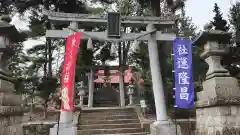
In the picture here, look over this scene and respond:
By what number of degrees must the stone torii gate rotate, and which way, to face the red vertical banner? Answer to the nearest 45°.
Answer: approximately 45° to its right

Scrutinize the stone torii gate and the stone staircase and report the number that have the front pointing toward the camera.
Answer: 2

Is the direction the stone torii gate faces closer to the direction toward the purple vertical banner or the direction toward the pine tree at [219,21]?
the purple vertical banner

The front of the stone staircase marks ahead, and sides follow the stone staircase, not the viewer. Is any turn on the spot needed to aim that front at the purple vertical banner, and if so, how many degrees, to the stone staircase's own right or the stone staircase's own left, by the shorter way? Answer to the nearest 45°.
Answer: approximately 45° to the stone staircase's own left

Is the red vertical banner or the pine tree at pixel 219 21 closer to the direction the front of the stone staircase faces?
the red vertical banner

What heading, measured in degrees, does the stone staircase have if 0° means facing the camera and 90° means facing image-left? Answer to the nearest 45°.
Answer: approximately 0°

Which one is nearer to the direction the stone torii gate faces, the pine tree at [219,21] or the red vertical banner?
the red vertical banner

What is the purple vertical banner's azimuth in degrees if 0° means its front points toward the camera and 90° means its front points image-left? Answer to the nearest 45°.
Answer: approximately 0°

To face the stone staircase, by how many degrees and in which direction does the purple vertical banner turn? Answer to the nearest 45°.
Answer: approximately 135° to its right

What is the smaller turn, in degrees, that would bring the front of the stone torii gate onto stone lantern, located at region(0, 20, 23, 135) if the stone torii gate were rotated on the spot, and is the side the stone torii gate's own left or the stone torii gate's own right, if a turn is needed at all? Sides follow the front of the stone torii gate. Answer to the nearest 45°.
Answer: approximately 45° to the stone torii gate's own right

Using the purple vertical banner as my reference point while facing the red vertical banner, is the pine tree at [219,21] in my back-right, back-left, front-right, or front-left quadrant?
back-right
